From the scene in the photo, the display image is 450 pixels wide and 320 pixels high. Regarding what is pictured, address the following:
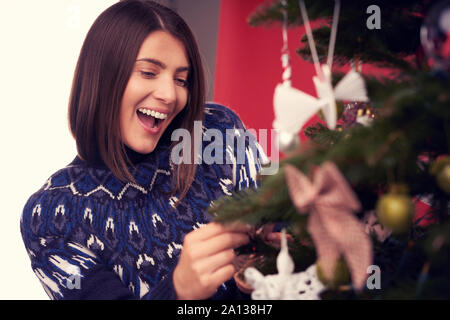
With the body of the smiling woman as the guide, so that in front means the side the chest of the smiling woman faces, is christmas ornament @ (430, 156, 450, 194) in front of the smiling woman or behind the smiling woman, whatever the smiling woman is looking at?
in front

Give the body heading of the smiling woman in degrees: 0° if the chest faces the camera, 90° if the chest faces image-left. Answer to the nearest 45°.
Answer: approximately 315°

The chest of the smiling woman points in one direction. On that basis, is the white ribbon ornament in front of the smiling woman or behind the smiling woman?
in front
